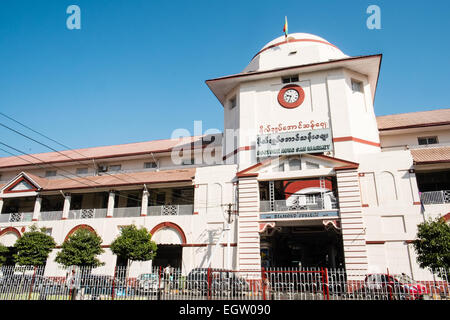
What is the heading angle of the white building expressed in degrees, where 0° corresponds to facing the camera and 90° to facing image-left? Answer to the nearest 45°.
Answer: approximately 0°

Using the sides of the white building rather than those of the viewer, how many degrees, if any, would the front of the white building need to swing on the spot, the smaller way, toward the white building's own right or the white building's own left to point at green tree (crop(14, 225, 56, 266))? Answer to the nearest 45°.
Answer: approximately 90° to the white building's own right

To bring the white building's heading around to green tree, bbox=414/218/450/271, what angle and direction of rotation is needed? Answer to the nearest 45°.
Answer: approximately 45° to its left
